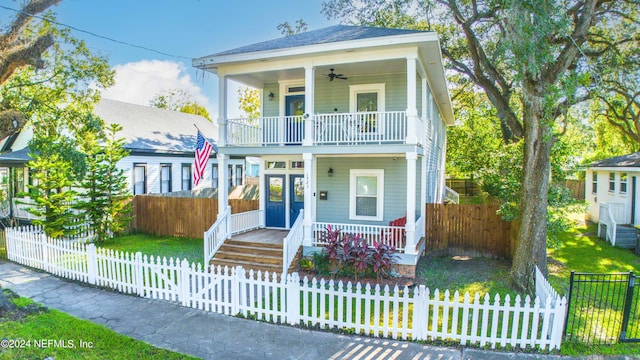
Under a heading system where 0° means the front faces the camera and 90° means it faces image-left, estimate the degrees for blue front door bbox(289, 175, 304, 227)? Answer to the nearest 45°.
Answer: approximately 0°

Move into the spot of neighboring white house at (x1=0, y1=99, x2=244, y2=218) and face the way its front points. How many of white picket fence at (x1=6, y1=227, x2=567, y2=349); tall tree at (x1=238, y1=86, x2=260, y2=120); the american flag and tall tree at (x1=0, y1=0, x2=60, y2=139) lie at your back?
1

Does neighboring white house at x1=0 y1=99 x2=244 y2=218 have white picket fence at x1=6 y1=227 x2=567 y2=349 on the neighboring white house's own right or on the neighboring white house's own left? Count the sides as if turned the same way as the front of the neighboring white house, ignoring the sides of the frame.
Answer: on the neighboring white house's own left

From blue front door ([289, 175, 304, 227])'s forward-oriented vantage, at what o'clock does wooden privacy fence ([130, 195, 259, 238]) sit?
The wooden privacy fence is roughly at 4 o'clock from the blue front door.

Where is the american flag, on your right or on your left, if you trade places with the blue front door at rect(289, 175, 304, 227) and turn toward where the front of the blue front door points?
on your right

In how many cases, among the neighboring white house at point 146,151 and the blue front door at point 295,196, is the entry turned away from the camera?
0

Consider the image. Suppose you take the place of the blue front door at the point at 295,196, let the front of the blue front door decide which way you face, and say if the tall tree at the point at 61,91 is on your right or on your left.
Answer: on your right

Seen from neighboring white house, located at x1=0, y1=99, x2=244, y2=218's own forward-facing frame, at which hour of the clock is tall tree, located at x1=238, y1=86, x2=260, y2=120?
The tall tree is roughly at 6 o'clock from the neighboring white house.

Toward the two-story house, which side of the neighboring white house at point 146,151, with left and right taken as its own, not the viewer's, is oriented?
left

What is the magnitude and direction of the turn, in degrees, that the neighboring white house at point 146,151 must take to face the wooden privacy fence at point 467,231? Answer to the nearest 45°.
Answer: approximately 90° to its left

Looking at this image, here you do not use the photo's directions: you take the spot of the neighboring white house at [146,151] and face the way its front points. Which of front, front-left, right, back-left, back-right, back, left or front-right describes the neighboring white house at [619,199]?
left

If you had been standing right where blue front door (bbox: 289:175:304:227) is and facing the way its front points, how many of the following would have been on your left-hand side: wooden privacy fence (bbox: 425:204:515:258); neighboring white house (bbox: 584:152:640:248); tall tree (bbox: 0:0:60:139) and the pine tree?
2

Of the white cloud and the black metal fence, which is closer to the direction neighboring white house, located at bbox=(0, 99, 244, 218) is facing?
the black metal fence

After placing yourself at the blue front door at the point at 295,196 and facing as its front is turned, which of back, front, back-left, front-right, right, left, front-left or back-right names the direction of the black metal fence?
front-left

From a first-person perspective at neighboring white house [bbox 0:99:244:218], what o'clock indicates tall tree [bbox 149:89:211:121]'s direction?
The tall tree is roughly at 5 o'clock from the neighboring white house.
